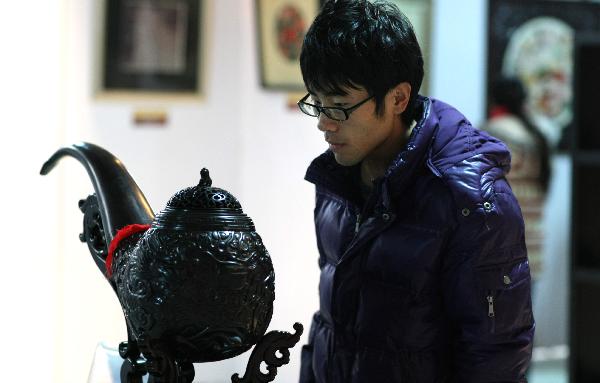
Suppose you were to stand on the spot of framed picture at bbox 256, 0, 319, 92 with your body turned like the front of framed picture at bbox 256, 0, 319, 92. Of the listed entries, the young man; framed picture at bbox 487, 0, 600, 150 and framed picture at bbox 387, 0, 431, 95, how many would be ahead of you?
1

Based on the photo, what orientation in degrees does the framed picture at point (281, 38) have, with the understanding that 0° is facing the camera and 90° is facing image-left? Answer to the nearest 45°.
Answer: approximately 0°

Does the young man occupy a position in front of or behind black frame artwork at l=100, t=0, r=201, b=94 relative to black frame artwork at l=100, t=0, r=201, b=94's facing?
in front

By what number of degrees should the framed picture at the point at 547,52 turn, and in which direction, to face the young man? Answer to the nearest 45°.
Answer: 0° — it already faces them

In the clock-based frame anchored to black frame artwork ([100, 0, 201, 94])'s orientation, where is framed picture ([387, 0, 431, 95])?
The framed picture is roughly at 8 o'clock from the black frame artwork.

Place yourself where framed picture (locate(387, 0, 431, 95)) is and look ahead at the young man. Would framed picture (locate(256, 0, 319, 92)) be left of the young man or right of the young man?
right

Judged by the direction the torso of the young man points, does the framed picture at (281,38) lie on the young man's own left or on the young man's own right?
on the young man's own right

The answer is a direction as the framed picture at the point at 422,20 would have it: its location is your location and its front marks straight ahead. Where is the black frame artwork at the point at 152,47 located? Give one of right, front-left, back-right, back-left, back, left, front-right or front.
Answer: front-right

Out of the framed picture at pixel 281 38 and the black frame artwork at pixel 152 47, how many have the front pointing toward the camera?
2

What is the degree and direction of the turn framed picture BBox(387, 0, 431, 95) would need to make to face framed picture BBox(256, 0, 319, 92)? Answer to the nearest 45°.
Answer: approximately 45° to its right

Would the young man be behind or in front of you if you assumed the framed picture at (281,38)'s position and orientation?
in front

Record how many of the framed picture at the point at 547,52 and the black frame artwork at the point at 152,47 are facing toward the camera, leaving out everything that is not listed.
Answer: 2
